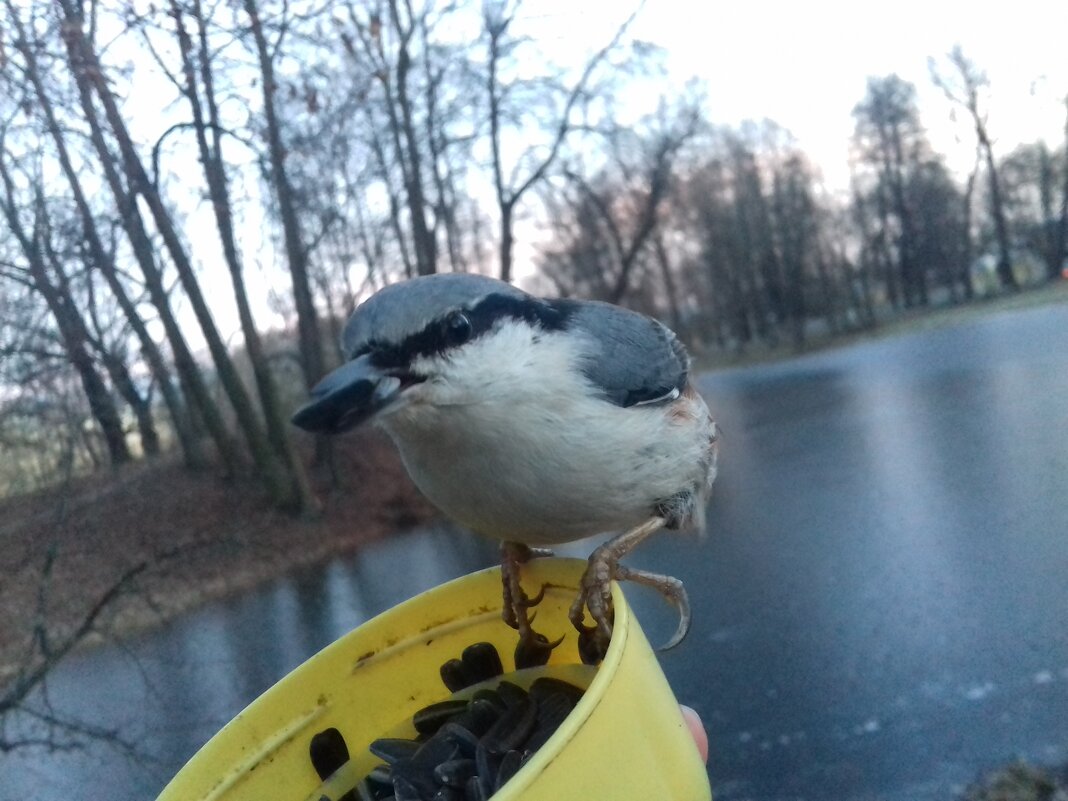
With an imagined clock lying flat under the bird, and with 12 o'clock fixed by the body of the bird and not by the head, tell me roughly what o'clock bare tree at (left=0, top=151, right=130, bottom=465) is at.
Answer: The bare tree is roughly at 3 o'clock from the bird.

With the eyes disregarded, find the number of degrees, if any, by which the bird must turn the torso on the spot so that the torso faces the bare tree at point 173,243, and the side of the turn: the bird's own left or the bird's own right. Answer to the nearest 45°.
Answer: approximately 90° to the bird's own right

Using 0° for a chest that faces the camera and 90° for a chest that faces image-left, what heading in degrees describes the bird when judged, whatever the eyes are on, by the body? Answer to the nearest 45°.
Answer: approximately 45°

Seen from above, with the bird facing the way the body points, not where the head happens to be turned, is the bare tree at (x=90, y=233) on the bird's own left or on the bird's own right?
on the bird's own right
